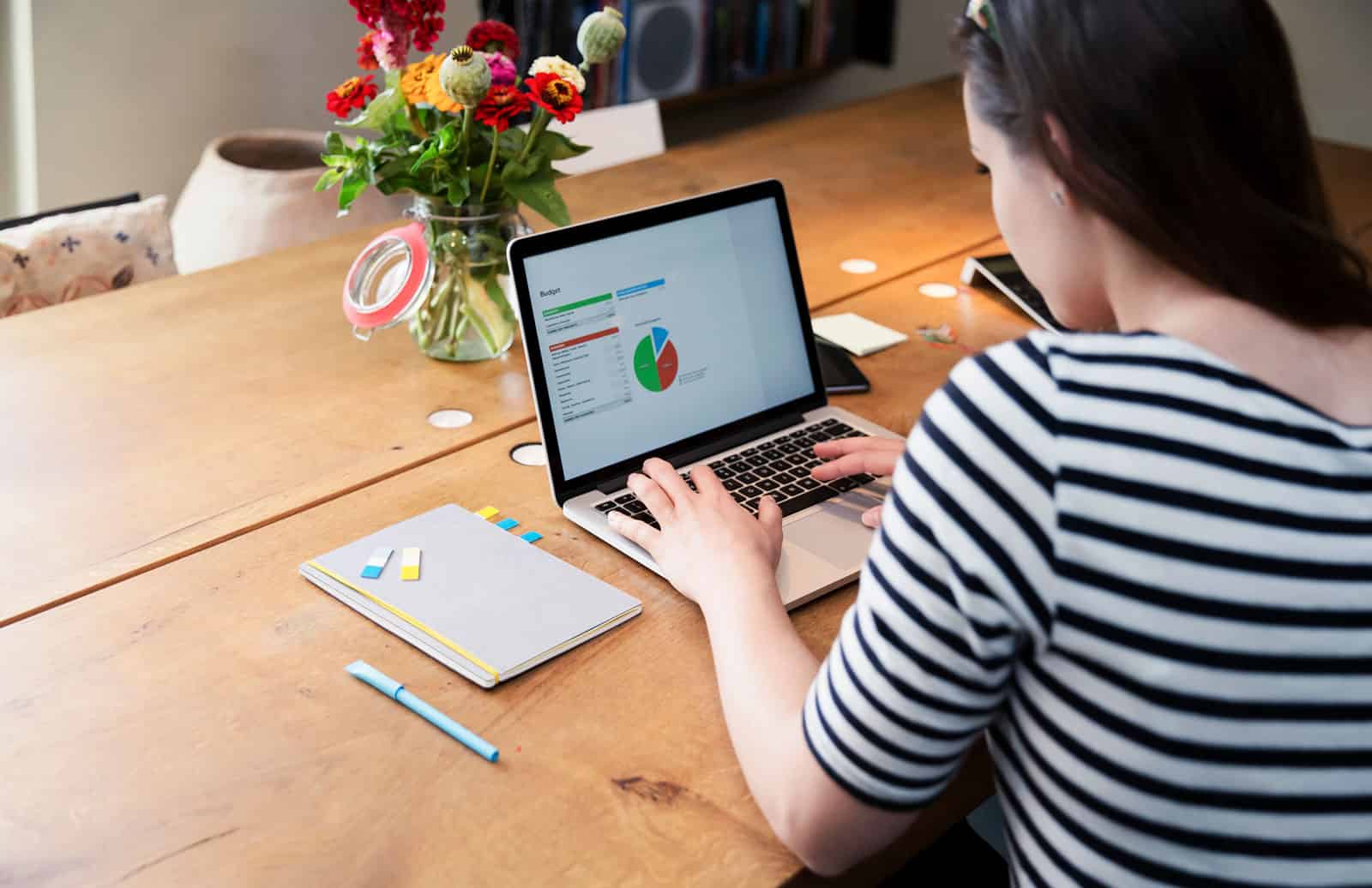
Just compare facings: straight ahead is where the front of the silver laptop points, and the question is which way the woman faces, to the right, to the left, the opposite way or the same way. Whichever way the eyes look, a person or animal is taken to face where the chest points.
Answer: the opposite way

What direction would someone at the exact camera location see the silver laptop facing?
facing the viewer and to the right of the viewer

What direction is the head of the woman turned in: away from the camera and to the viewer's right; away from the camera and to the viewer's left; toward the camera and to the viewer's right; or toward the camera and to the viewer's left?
away from the camera and to the viewer's left

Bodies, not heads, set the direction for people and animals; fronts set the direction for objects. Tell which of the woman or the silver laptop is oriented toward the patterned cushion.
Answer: the woman

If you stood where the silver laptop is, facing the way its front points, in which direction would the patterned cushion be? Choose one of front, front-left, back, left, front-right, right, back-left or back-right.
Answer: back

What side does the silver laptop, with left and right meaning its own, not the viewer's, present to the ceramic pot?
back

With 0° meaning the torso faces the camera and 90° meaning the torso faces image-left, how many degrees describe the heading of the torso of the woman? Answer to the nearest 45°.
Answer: approximately 135°

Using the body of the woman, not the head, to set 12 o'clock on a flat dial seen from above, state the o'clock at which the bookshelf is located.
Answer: The bookshelf is roughly at 1 o'clock from the woman.

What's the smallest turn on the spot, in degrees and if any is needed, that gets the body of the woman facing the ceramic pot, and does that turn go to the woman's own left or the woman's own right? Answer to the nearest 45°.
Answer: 0° — they already face it
